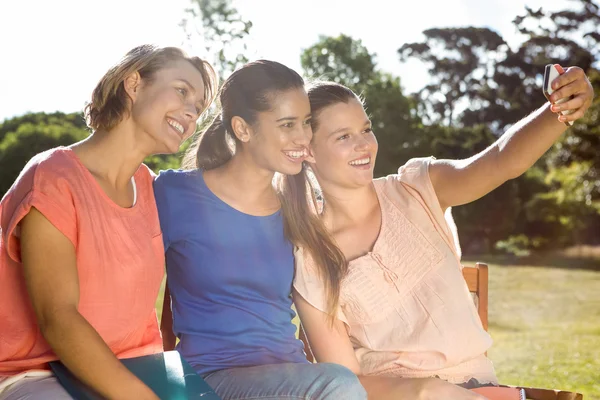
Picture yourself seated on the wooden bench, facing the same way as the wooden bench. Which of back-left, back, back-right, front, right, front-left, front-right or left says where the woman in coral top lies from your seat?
right

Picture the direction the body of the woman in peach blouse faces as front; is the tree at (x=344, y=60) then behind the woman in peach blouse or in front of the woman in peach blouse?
behind

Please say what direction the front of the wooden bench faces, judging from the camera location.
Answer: facing the viewer and to the right of the viewer

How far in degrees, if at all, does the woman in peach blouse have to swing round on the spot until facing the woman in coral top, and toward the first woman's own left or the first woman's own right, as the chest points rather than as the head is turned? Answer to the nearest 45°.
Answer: approximately 90° to the first woman's own right

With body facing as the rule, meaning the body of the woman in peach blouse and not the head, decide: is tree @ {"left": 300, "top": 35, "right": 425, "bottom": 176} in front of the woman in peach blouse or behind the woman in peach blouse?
behind

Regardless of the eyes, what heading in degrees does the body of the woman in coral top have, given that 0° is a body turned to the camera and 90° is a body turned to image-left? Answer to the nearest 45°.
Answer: approximately 315°

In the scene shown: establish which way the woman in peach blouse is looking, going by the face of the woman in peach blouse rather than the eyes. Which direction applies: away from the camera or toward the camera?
toward the camera

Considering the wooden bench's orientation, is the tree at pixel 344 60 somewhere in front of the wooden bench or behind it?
behind

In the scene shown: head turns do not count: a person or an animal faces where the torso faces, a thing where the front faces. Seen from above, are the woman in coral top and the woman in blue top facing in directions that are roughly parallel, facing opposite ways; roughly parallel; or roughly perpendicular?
roughly parallel

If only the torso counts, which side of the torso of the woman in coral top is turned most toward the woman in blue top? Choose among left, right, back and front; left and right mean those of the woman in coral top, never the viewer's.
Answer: left

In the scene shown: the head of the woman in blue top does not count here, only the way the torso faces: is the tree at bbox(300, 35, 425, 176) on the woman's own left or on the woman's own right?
on the woman's own left

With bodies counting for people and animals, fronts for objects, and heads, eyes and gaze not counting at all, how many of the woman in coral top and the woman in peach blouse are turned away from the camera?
0

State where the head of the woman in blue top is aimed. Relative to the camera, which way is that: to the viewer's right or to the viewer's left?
to the viewer's right

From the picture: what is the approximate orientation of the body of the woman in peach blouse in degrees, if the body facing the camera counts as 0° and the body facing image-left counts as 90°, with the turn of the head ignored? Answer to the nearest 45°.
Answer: approximately 315°

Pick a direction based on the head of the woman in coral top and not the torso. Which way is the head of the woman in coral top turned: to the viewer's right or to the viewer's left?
to the viewer's right

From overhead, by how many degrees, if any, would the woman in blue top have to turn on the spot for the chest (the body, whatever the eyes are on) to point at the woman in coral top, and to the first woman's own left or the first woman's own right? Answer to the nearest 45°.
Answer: approximately 90° to the first woman's own right

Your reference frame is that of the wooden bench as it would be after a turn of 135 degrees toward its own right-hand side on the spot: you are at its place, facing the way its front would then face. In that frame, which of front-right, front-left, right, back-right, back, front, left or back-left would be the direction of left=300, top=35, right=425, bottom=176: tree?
right
